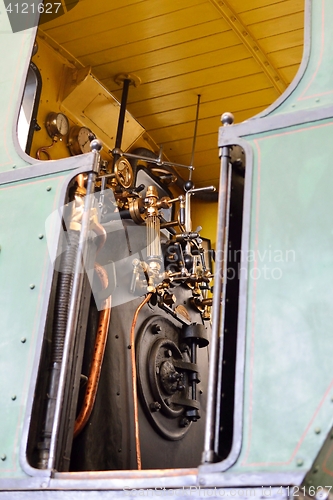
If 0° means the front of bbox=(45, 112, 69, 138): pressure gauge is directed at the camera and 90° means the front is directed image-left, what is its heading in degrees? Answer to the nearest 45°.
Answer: approximately 315°

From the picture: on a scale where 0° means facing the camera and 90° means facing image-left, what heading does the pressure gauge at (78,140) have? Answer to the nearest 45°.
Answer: approximately 315°
